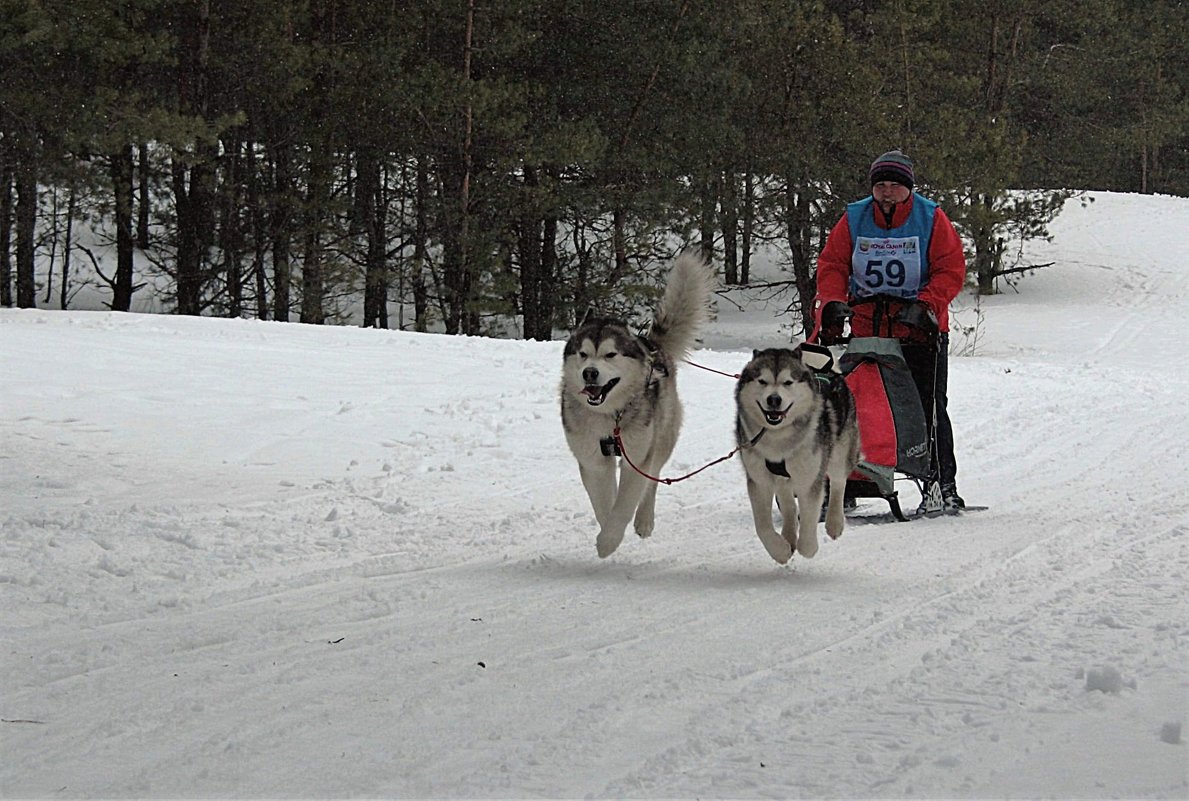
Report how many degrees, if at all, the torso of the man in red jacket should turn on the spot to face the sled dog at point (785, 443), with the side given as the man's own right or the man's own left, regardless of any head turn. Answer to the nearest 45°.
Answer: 0° — they already face it

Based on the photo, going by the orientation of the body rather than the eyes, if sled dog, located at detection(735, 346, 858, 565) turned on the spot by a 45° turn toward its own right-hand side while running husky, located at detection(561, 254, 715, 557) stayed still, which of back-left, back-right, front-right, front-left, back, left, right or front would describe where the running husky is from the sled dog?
front

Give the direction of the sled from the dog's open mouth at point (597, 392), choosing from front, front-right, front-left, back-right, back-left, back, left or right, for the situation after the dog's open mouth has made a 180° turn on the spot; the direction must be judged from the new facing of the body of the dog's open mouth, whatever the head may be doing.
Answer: front

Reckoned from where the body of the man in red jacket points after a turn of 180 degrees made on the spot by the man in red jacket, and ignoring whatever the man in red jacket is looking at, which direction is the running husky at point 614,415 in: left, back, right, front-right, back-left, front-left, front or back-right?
back-left

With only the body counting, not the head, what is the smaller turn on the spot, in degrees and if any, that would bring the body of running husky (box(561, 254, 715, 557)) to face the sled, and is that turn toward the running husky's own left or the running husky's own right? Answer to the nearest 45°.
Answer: approximately 180°

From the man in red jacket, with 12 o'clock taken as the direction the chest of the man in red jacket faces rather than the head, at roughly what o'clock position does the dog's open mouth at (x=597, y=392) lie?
The dog's open mouth is roughly at 1 o'clock from the man in red jacket.
